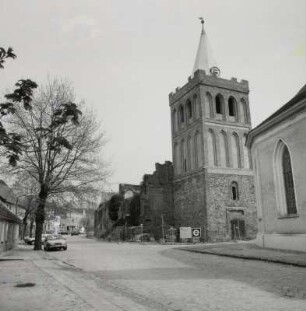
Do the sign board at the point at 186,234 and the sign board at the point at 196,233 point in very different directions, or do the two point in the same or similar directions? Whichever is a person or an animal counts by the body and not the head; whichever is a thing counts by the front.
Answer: same or similar directions

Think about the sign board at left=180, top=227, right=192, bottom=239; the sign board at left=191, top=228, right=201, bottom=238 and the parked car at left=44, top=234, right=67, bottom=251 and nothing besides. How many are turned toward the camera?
3

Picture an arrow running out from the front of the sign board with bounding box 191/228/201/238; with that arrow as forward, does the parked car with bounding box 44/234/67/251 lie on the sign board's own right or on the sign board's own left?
on the sign board's own right

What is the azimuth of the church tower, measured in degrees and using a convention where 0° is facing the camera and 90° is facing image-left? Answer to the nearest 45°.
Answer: approximately 315°

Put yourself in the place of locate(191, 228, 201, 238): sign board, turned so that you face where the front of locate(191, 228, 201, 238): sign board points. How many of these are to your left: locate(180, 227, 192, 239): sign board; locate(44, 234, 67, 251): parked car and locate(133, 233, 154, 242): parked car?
0

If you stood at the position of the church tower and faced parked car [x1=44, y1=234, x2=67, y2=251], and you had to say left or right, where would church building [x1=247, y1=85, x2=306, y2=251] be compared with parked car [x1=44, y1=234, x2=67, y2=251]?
left

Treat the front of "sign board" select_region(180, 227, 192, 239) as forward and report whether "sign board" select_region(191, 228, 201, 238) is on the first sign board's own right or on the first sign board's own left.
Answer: on the first sign board's own left

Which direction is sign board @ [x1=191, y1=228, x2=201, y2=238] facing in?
toward the camera

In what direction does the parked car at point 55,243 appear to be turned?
toward the camera

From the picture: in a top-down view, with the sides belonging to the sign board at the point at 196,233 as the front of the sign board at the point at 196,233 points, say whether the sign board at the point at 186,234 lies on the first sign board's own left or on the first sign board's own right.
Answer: on the first sign board's own right

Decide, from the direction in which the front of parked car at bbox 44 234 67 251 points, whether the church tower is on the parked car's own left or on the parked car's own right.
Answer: on the parked car's own left
